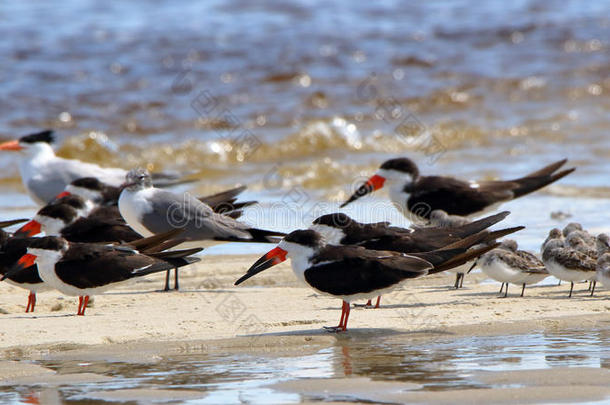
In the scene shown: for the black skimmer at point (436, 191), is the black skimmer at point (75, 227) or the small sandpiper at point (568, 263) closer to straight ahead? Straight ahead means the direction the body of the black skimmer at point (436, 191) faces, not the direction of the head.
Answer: the black skimmer

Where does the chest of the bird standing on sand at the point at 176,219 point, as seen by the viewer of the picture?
to the viewer's left

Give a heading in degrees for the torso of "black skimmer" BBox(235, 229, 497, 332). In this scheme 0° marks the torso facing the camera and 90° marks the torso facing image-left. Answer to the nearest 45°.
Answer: approximately 90°

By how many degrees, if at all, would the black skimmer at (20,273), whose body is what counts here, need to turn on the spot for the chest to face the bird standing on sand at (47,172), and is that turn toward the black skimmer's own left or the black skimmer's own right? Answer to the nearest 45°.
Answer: approximately 90° to the black skimmer's own right

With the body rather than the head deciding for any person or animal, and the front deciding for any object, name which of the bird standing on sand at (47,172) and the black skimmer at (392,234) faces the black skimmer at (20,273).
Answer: the black skimmer at (392,234)

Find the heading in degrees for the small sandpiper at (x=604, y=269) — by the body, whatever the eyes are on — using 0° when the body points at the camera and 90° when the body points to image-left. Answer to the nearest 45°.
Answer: approximately 90°

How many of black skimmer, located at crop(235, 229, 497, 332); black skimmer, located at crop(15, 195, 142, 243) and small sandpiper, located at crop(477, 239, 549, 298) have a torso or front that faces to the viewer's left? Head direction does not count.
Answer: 3

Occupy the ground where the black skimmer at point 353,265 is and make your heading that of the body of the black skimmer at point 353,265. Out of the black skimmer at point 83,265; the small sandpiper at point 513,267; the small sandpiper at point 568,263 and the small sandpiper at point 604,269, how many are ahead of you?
1

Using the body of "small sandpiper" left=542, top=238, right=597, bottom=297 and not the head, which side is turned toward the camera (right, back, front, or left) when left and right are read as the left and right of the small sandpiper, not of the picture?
left

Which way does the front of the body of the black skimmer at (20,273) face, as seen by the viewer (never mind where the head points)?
to the viewer's left

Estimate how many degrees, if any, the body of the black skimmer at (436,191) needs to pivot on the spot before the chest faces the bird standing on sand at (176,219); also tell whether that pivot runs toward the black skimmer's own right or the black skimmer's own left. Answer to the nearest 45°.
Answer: approximately 45° to the black skimmer's own left

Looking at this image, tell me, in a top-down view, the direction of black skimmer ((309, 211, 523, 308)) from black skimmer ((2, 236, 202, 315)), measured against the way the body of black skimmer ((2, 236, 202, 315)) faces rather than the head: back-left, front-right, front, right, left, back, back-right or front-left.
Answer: back

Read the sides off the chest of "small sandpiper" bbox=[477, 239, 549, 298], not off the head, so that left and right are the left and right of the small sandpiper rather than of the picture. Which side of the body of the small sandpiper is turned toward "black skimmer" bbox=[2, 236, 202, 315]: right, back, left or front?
front

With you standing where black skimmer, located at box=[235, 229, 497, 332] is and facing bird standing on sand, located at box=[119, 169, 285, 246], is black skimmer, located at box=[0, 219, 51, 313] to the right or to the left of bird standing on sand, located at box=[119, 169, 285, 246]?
left

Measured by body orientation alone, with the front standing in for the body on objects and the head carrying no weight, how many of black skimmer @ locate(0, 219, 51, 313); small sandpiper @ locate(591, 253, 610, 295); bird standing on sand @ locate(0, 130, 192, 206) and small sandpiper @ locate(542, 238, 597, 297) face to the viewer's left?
4

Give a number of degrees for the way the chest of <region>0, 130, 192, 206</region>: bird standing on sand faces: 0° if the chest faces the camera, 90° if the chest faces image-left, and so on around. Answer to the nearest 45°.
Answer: approximately 90°

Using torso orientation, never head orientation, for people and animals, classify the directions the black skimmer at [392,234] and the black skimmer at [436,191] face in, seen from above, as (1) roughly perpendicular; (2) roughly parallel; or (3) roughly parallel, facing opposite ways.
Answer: roughly parallel

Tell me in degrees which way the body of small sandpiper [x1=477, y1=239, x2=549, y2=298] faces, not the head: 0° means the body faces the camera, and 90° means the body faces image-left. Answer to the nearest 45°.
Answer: approximately 90°
